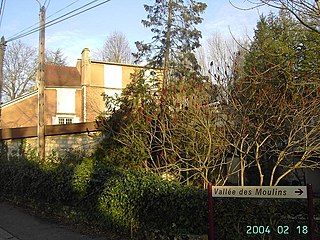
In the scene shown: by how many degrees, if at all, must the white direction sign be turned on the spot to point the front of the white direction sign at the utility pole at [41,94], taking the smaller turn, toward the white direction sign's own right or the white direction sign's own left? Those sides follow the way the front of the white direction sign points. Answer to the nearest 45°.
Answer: approximately 135° to the white direction sign's own right

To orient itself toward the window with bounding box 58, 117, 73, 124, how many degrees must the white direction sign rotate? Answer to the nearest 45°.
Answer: approximately 135° to its right

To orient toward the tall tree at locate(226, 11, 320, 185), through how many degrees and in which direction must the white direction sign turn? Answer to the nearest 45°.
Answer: approximately 180°

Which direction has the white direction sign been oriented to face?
toward the camera

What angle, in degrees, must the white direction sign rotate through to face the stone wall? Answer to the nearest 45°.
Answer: approximately 135° to its right
